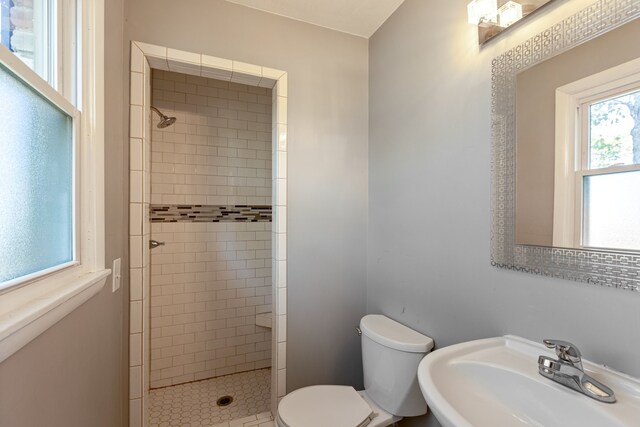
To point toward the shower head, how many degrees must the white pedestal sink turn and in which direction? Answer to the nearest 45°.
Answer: approximately 45° to its right

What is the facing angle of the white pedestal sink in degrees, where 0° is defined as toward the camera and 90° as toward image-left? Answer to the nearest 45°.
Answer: approximately 45°
